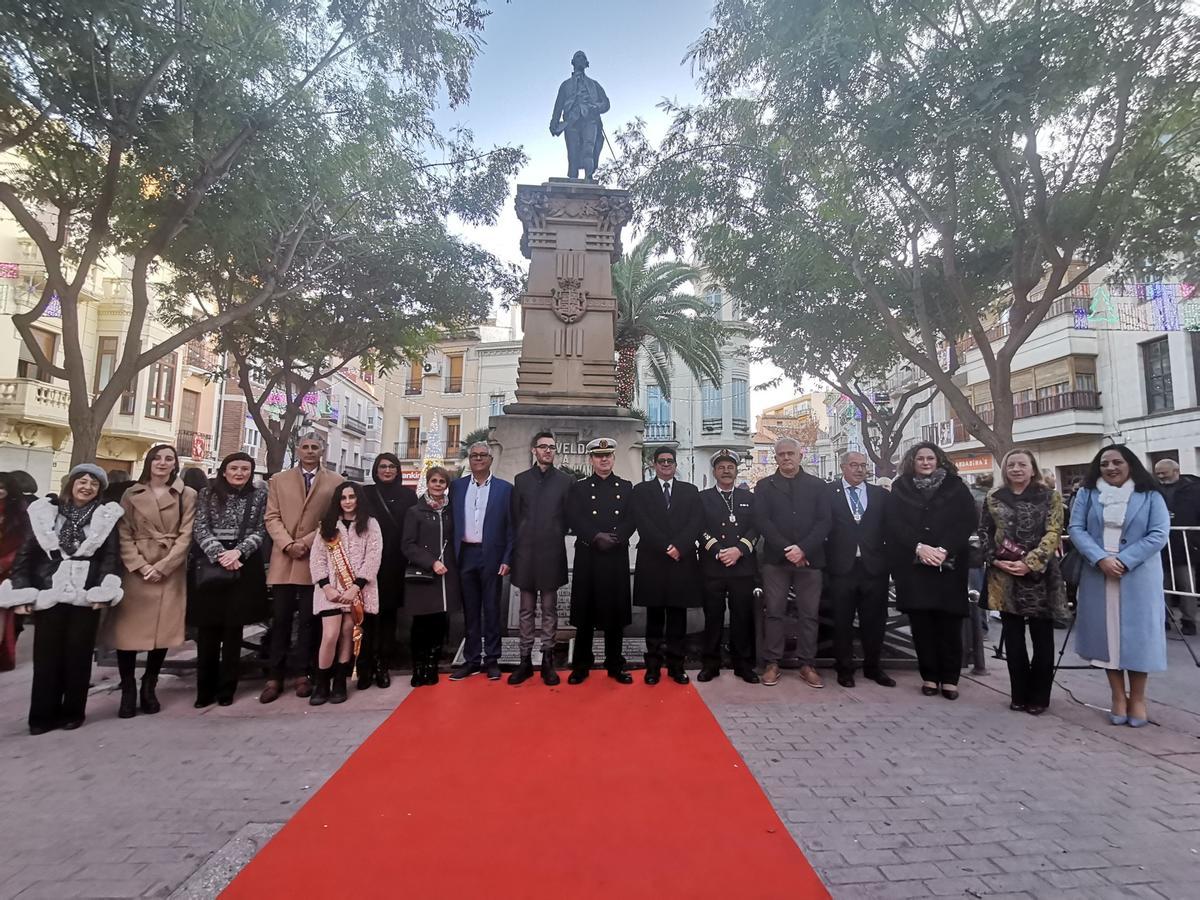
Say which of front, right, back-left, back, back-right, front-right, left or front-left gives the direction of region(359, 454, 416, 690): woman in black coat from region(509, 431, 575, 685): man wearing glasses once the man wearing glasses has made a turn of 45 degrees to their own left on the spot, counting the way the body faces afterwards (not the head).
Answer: back-right

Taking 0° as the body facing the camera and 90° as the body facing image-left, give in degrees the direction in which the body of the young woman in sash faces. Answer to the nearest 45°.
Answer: approximately 0°

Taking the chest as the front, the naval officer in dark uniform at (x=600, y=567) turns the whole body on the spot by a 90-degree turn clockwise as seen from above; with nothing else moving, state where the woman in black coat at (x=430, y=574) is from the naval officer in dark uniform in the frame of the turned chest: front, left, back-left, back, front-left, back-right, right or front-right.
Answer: front

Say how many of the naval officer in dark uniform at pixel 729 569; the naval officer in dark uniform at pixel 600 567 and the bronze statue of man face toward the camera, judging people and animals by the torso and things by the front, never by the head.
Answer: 3

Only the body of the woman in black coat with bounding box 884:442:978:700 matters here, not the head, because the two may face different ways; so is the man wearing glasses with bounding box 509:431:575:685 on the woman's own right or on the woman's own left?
on the woman's own right

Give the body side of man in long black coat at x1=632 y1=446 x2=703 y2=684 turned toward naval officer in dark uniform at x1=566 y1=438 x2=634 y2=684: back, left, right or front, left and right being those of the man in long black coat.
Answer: right

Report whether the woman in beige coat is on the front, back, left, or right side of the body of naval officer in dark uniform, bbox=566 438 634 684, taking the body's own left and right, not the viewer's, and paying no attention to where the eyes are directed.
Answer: right

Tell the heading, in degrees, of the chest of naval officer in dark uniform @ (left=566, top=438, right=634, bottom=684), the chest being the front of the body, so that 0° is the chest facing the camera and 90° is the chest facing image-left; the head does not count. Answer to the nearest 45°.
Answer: approximately 0°
